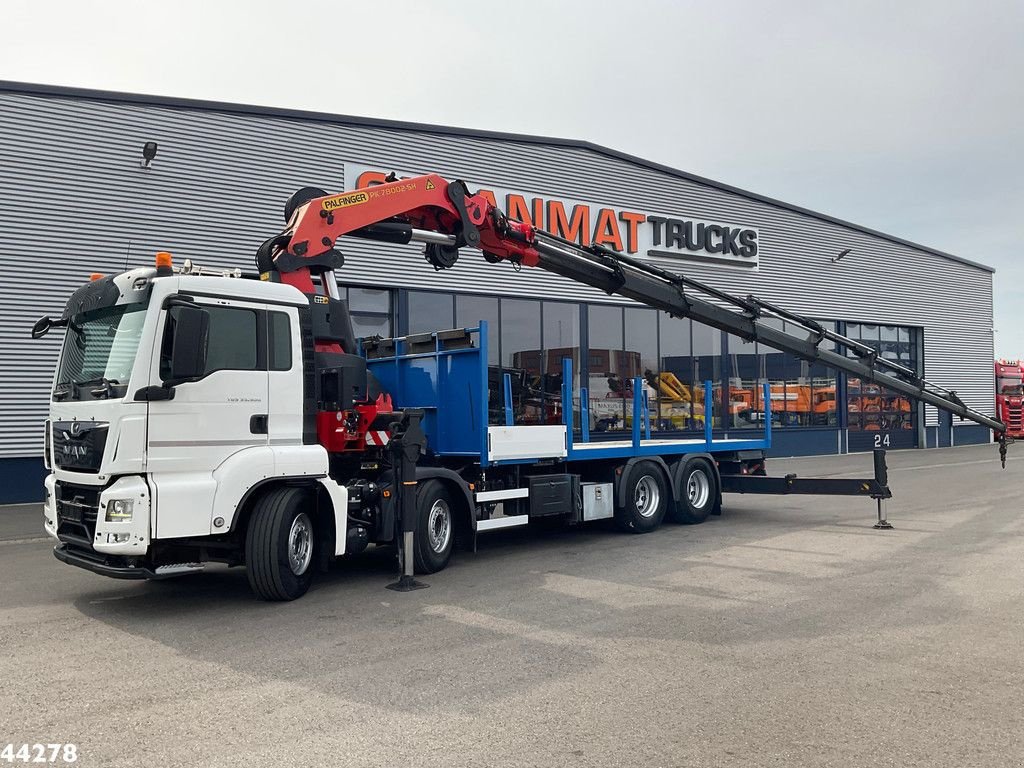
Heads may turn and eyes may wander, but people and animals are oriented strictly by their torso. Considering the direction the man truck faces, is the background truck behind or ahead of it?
behind

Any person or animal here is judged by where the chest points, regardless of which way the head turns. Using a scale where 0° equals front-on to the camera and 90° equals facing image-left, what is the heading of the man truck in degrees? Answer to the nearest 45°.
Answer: approximately 45°
